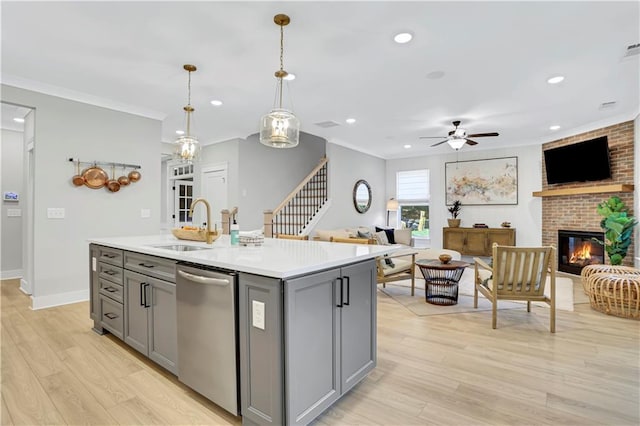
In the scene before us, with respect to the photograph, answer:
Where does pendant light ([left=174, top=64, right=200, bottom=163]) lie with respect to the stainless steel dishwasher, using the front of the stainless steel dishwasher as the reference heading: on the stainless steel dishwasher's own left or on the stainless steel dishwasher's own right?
on the stainless steel dishwasher's own right

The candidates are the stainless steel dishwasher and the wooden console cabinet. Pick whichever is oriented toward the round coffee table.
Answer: the wooden console cabinet

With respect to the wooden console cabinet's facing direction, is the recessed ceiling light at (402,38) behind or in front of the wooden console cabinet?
in front

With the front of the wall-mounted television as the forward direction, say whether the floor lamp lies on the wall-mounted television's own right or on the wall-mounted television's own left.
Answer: on the wall-mounted television's own right

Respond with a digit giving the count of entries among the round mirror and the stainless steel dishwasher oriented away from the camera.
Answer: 0

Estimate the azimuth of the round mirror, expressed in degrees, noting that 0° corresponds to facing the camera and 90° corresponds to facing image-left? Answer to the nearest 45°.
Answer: approximately 315°

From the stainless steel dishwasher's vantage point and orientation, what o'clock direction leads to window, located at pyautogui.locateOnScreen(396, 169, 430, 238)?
The window is roughly at 6 o'clock from the stainless steel dishwasher.

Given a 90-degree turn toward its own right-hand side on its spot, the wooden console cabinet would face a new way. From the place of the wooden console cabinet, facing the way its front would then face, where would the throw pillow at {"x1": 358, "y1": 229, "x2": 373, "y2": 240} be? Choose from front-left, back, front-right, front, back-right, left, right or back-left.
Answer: front-left

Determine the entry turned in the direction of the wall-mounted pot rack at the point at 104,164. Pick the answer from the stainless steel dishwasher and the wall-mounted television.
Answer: the wall-mounted television

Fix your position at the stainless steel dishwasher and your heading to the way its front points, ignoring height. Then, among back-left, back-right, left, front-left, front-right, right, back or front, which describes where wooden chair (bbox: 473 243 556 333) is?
back-left

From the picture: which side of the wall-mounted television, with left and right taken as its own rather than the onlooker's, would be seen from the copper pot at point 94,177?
front

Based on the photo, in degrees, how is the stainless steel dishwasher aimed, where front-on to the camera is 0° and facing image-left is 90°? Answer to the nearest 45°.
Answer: approximately 45°

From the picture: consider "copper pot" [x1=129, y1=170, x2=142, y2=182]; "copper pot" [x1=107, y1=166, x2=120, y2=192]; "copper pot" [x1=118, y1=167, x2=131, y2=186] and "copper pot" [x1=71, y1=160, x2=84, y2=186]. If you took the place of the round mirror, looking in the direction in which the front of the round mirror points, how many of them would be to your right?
4

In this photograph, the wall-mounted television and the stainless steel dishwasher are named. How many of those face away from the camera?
0

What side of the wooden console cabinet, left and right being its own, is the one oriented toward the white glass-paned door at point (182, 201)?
right

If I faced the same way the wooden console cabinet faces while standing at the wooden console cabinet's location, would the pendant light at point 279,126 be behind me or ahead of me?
ahead
